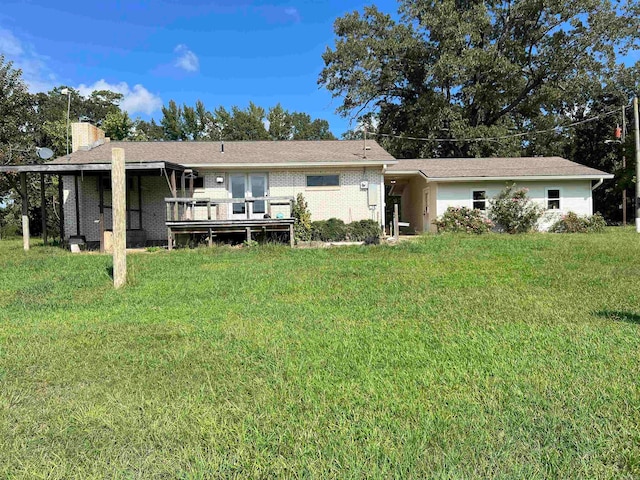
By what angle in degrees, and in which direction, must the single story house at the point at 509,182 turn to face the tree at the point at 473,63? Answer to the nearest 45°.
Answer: approximately 180°

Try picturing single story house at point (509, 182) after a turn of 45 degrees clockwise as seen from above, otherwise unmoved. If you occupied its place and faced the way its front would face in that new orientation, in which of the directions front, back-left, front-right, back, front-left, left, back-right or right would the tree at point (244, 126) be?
right

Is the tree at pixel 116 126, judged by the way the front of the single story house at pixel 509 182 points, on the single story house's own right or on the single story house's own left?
on the single story house's own right

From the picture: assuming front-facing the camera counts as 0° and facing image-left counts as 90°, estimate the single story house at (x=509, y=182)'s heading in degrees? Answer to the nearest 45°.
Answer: approximately 0°

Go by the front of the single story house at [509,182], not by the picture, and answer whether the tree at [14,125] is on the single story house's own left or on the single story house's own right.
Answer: on the single story house's own right

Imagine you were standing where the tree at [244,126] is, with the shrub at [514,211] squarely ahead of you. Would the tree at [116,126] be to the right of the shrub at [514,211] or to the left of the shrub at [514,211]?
right
